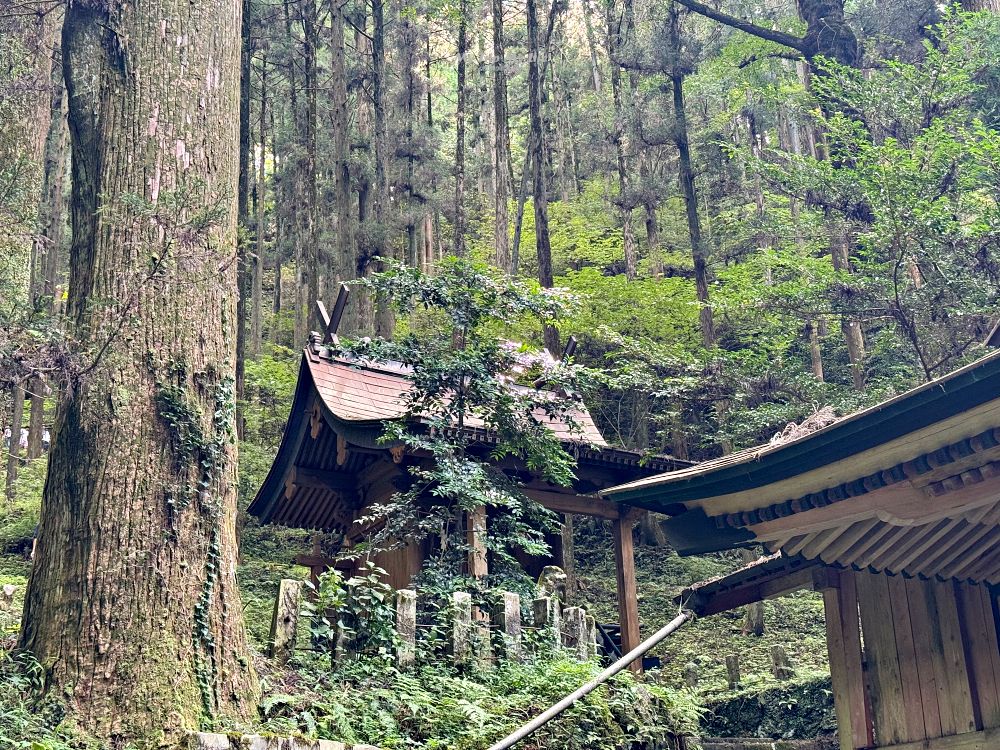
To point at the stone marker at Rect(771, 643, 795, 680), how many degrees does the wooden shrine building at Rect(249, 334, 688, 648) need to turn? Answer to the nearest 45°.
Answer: approximately 90° to its left

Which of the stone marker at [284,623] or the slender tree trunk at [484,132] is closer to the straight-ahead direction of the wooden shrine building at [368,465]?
the stone marker

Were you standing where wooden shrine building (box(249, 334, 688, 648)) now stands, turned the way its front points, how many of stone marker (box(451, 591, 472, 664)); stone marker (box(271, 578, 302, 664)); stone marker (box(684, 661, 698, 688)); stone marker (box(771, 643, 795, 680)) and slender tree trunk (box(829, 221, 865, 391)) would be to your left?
3

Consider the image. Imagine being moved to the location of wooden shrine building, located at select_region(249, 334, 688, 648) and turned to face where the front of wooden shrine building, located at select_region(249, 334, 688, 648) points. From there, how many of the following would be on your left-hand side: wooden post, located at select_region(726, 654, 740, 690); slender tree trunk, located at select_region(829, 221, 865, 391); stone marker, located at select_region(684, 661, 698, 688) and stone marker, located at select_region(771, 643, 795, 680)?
4

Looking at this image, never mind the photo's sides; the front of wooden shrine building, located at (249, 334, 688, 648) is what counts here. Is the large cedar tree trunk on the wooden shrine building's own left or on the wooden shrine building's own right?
on the wooden shrine building's own right

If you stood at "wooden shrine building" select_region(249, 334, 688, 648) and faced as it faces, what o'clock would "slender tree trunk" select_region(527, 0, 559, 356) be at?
The slender tree trunk is roughly at 8 o'clock from the wooden shrine building.

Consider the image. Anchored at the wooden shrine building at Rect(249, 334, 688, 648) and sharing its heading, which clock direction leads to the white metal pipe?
The white metal pipe is roughly at 1 o'clock from the wooden shrine building.

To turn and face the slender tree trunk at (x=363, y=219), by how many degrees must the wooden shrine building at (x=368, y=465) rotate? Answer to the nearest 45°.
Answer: approximately 135° to its left

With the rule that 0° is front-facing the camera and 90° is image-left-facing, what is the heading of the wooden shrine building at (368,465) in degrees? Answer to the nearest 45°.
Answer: approximately 315°
